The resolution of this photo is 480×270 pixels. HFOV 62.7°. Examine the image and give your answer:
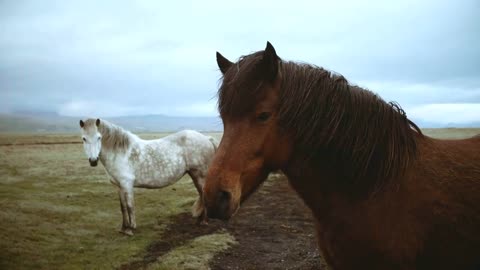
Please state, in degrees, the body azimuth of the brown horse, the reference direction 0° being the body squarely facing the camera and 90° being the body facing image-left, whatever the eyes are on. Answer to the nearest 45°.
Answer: approximately 90°

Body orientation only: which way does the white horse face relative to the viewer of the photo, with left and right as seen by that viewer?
facing the viewer and to the left of the viewer

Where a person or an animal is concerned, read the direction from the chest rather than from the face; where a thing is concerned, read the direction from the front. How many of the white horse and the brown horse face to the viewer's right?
0

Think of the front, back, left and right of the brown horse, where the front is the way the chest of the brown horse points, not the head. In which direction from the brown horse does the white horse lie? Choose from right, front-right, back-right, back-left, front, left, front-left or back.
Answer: front-right
